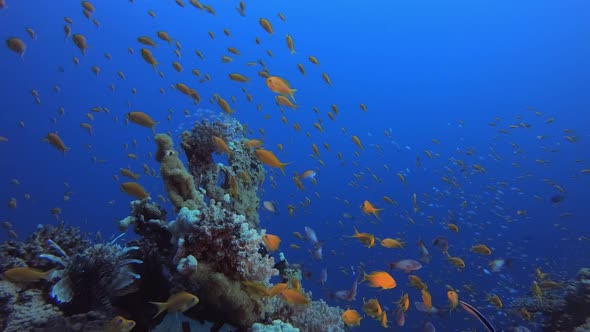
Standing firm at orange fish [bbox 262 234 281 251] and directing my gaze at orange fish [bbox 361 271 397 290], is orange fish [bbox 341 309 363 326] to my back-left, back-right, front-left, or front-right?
front-right

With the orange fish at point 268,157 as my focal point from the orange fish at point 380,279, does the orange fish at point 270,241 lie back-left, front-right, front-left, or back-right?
front-left

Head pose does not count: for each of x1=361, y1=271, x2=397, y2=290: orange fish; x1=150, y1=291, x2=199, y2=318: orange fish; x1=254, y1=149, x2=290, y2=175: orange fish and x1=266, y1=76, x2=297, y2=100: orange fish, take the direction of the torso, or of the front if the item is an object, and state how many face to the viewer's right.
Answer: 2

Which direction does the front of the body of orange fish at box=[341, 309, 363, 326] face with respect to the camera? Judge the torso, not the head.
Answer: to the viewer's left

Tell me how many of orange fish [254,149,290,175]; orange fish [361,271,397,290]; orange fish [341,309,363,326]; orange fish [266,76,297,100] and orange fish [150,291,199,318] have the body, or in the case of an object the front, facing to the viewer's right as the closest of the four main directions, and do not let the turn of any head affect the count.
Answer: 2
